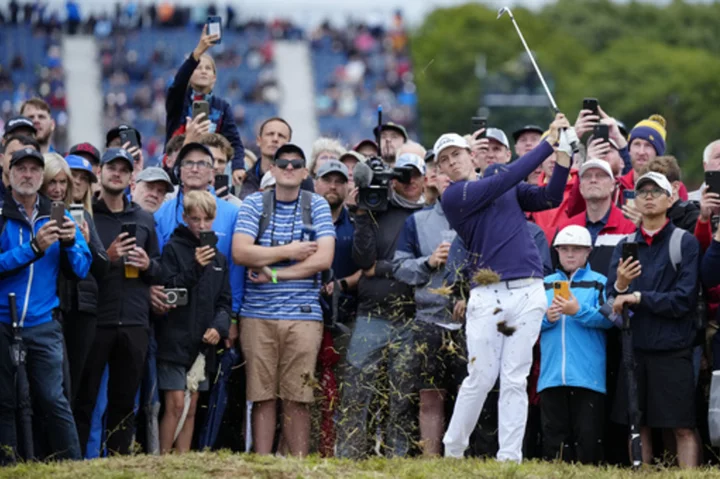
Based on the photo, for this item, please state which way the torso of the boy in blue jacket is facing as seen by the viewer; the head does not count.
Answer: toward the camera

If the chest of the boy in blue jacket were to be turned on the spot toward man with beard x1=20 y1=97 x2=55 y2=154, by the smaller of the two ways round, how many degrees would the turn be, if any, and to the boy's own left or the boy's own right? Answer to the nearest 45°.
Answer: approximately 90° to the boy's own right

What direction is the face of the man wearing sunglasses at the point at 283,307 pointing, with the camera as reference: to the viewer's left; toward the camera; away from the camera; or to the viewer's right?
toward the camera

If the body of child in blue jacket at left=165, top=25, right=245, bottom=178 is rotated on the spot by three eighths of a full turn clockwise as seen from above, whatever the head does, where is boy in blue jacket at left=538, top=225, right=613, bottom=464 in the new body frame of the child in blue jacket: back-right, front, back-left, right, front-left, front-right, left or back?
back

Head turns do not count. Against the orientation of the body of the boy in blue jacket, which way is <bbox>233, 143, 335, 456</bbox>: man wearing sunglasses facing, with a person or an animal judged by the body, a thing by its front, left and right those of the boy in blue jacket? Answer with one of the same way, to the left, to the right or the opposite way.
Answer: the same way

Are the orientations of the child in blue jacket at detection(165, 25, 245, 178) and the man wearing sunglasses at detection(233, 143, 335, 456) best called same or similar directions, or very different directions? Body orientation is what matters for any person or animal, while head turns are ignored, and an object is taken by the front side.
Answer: same or similar directions

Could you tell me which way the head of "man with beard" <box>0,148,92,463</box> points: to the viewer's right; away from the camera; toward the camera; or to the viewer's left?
toward the camera

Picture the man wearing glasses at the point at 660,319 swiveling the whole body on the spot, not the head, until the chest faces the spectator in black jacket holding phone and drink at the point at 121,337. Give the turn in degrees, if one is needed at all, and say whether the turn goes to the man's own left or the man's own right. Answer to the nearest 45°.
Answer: approximately 45° to the man's own right

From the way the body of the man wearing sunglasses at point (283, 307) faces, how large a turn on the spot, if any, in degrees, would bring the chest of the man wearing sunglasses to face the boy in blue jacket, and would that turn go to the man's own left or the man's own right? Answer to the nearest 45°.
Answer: approximately 90° to the man's own left

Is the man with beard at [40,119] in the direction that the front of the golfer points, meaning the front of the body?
no

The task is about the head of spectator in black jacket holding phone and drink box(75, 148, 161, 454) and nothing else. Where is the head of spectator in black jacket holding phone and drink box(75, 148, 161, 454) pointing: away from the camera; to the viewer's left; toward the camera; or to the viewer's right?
toward the camera

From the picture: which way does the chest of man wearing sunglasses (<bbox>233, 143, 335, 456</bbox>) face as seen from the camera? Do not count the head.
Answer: toward the camera

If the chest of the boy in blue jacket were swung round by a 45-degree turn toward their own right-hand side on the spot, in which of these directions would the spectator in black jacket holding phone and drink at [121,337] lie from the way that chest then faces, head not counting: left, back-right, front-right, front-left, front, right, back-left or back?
front-right

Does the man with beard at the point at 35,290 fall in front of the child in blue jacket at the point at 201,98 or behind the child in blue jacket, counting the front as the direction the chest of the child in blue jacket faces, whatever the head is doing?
in front
